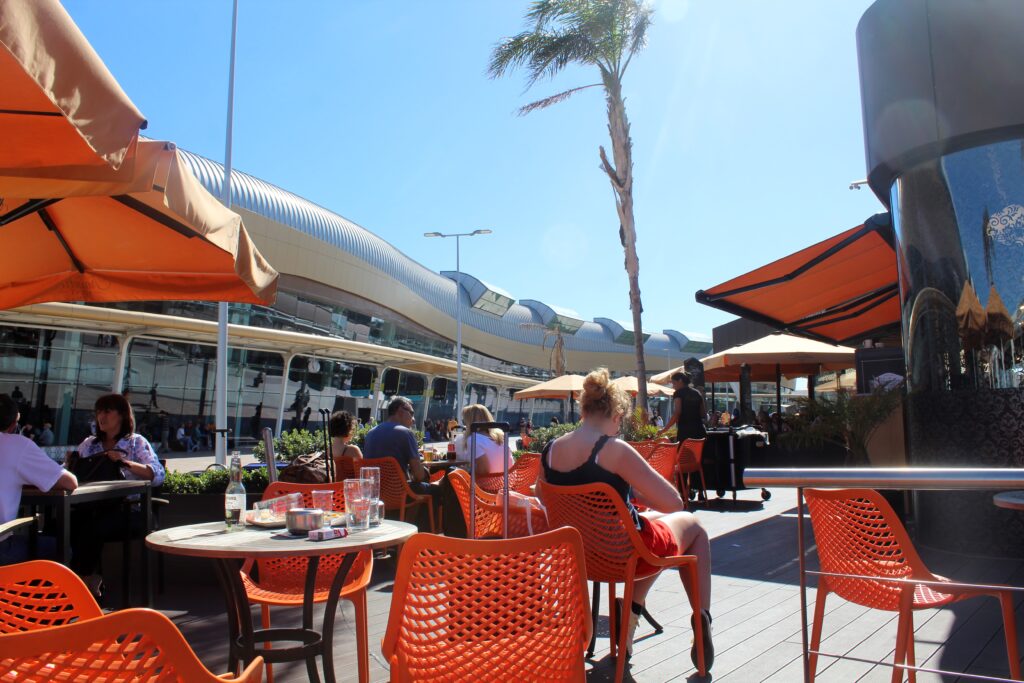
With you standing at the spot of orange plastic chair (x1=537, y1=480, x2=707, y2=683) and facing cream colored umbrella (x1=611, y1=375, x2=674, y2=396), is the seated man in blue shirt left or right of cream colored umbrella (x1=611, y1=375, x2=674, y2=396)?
left

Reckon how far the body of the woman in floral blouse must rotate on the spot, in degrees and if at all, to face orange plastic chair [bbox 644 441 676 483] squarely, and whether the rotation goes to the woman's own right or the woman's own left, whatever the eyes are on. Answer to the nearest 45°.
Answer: approximately 135° to the woman's own left

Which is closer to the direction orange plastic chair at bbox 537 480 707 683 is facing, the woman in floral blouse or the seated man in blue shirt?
the seated man in blue shirt

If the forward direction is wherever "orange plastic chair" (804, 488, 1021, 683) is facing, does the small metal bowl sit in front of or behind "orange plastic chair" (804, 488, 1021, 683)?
behind

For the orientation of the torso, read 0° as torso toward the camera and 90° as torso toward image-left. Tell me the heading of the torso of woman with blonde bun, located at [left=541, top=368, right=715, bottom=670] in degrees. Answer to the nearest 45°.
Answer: approximately 225°

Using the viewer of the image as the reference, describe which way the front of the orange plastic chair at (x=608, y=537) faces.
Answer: facing away from the viewer and to the right of the viewer

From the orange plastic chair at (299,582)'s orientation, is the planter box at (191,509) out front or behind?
behind

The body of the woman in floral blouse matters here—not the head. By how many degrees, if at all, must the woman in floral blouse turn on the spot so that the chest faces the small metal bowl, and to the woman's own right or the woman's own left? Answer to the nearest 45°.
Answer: approximately 45° to the woman's own left

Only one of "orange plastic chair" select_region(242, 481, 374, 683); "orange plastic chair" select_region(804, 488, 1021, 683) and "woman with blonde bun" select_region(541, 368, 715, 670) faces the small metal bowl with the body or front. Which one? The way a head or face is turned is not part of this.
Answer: "orange plastic chair" select_region(242, 481, 374, 683)

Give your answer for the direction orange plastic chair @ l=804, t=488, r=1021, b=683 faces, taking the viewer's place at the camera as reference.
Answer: facing away from the viewer and to the right of the viewer

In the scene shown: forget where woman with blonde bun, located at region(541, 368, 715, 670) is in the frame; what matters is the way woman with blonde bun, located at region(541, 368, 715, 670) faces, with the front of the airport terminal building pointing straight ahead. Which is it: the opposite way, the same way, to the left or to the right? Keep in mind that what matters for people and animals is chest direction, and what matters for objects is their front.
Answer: to the left
